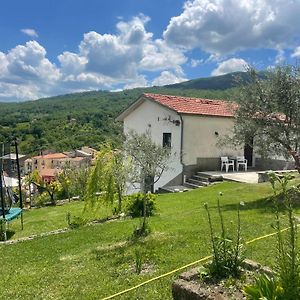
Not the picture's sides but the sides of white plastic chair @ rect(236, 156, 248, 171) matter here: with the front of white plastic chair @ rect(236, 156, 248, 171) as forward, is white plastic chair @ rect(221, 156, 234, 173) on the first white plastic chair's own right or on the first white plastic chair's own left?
on the first white plastic chair's own right

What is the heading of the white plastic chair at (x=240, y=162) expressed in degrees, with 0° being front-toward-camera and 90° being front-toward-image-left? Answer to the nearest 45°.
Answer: approximately 0°

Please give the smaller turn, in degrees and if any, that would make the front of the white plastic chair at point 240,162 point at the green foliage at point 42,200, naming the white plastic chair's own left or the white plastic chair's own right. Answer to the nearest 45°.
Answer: approximately 90° to the white plastic chair's own right

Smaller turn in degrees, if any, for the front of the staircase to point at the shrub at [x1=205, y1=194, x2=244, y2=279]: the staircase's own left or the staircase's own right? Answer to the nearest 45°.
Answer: approximately 45° to the staircase's own left

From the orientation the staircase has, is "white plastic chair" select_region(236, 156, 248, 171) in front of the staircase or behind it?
behind

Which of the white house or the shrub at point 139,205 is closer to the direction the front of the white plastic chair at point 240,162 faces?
the shrub

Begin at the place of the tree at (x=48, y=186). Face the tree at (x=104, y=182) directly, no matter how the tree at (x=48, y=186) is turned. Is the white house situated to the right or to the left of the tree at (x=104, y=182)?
left

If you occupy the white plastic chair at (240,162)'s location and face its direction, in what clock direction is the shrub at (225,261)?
The shrub is roughly at 12 o'clock from the white plastic chair.

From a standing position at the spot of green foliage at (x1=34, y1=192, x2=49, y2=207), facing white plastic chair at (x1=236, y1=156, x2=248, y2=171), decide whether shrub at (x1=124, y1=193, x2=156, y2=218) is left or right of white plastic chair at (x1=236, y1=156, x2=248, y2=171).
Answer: right
